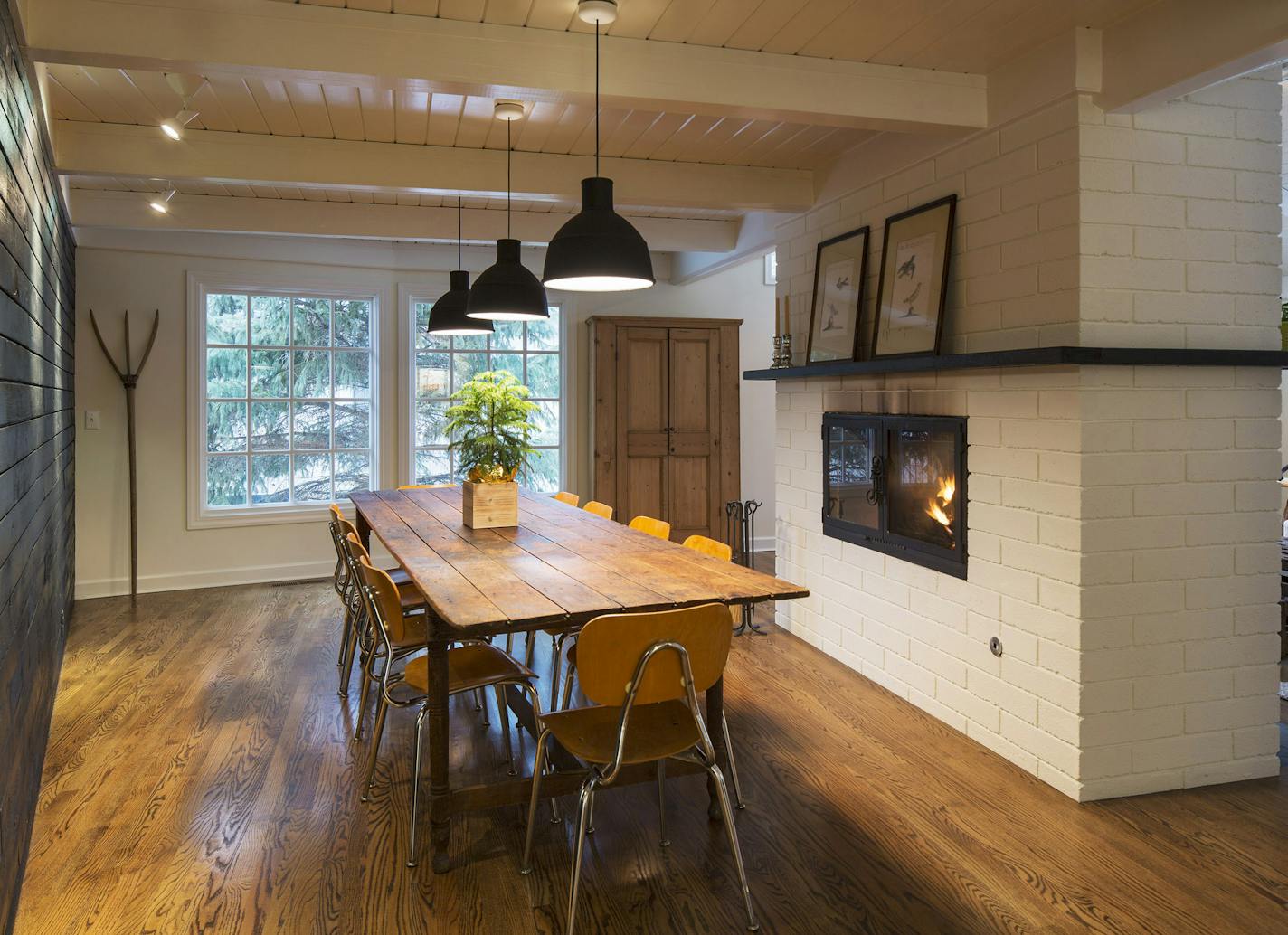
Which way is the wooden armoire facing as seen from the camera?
toward the camera

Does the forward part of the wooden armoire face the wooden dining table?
yes

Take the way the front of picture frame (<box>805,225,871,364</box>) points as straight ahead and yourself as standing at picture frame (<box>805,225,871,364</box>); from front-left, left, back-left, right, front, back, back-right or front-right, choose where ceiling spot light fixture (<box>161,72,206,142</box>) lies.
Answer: front

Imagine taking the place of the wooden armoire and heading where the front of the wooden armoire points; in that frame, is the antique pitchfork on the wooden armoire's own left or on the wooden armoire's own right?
on the wooden armoire's own right

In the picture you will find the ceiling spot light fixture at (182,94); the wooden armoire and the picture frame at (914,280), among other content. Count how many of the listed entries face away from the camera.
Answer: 0

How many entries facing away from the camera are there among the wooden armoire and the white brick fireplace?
0

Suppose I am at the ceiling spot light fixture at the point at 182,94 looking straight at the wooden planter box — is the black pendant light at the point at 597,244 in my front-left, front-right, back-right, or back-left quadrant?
front-right

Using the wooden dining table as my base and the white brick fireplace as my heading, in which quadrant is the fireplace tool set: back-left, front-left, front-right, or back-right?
front-left

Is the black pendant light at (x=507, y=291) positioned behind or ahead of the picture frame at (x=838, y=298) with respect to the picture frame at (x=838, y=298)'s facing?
ahead

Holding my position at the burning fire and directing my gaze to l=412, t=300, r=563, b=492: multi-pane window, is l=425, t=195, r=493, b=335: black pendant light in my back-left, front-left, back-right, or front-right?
front-left

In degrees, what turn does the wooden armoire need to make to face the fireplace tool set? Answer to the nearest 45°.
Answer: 0° — it already faces it

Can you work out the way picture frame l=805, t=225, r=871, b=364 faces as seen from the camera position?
facing the viewer and to the left of the viewer

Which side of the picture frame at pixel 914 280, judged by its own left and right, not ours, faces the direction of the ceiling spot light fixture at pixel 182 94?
front
